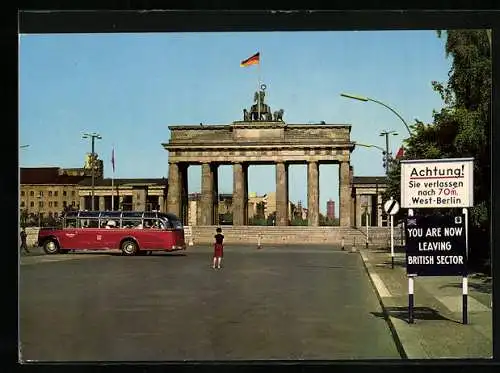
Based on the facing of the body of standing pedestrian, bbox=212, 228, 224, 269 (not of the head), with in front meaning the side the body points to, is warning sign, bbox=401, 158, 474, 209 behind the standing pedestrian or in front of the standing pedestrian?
behind

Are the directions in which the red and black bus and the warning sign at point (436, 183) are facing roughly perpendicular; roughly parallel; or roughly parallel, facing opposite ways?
roughly perpendicular

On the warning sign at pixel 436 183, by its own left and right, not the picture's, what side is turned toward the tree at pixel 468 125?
back

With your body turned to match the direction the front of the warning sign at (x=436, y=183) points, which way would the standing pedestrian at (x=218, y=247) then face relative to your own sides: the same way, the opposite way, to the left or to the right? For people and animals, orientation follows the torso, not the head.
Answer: the opposite way

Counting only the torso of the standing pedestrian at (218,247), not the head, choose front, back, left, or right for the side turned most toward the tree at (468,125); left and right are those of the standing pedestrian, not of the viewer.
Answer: right

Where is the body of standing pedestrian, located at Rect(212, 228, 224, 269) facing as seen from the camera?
away from the camera

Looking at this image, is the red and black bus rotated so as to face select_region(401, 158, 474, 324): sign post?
no

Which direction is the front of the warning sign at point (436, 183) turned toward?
toward the camera

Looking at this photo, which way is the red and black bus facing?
to the viewer's left
